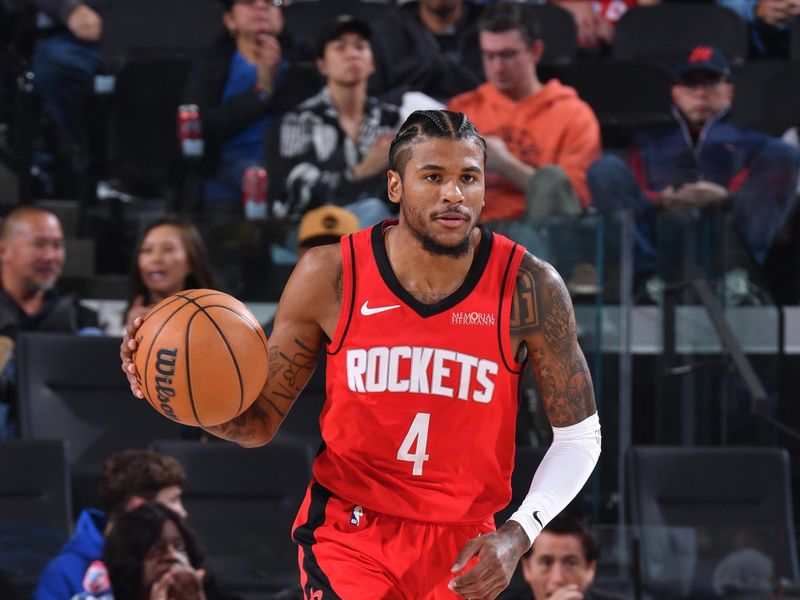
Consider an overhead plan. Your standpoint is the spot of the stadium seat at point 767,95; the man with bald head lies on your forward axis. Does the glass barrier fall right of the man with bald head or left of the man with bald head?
left

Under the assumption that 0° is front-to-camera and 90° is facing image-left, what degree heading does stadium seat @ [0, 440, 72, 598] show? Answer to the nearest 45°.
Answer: approximately 0°

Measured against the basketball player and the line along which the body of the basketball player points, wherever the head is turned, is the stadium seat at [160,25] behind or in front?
behind

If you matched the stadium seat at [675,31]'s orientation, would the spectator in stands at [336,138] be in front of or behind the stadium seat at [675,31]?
in front

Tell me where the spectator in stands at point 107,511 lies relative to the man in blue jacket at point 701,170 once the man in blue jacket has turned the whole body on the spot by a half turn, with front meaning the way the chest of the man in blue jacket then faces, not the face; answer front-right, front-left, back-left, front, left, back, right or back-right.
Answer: back-left

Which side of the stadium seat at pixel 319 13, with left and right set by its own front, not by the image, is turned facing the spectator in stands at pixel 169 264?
front
